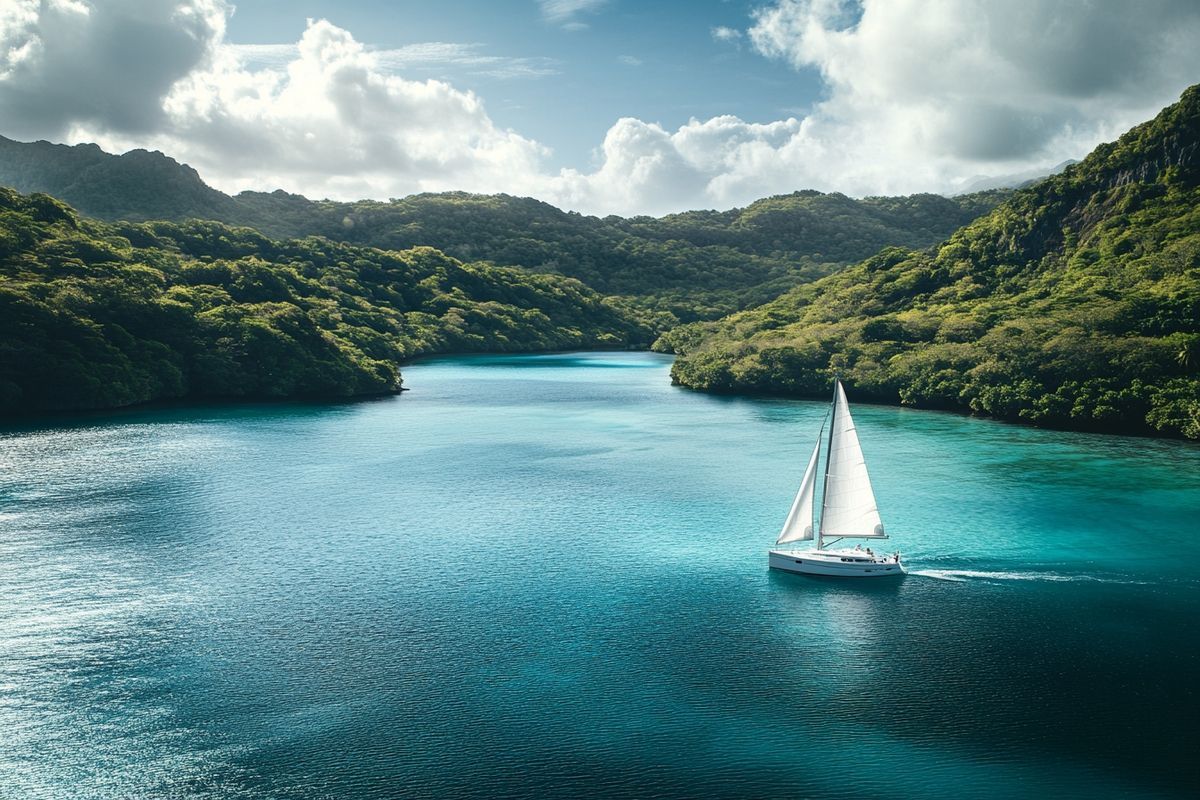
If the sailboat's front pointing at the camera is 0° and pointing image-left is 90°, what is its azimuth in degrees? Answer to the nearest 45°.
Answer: approximately 90°
